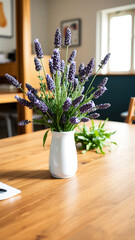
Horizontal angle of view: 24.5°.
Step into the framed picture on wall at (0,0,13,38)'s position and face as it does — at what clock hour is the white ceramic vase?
The white ceramic vase is roughly at 12 o'clock from the framed picture on wall.

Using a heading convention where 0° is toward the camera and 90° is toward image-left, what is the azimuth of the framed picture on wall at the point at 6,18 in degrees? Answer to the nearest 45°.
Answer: approximately 0°

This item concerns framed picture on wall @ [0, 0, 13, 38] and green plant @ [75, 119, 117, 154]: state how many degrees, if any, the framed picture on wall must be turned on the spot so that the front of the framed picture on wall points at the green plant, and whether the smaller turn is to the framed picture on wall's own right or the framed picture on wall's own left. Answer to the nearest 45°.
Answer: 0° — it already faces it
